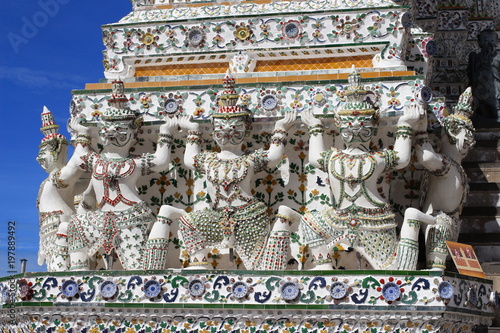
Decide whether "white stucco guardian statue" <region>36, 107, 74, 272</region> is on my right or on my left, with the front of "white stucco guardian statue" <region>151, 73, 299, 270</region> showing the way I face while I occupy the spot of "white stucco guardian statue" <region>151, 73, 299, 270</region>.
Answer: on my right

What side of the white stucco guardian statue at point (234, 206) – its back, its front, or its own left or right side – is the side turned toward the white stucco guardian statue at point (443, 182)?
left

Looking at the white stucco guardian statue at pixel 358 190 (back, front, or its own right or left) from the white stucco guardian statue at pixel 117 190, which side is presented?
right

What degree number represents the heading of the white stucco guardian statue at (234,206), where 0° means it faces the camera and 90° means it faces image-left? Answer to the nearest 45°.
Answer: approximately 0°

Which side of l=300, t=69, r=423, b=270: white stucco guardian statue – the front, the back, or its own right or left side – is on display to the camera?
front

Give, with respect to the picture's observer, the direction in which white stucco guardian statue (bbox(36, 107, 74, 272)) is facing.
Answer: facing to the left of the viewer

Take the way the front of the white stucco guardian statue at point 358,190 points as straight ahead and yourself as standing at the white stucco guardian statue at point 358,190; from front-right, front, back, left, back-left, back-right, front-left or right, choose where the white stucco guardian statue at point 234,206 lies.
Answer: right

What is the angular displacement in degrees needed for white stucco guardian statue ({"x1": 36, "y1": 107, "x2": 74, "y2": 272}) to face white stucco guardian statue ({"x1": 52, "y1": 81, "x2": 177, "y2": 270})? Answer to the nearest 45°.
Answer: approximately 135° to its left

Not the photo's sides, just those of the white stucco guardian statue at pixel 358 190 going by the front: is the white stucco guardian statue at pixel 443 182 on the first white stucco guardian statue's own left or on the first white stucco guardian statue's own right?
on the first white stucco guardian statue's own left

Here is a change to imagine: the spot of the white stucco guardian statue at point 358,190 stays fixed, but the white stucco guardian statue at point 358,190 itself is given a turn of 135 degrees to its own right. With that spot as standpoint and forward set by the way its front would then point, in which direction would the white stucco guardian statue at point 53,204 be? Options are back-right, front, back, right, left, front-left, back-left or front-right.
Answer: front-left

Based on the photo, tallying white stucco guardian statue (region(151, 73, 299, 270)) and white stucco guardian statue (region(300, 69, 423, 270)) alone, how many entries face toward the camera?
2

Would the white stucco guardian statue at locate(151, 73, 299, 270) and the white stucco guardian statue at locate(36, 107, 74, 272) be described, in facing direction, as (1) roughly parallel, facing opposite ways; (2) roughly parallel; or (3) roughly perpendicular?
roughly perpendicular
